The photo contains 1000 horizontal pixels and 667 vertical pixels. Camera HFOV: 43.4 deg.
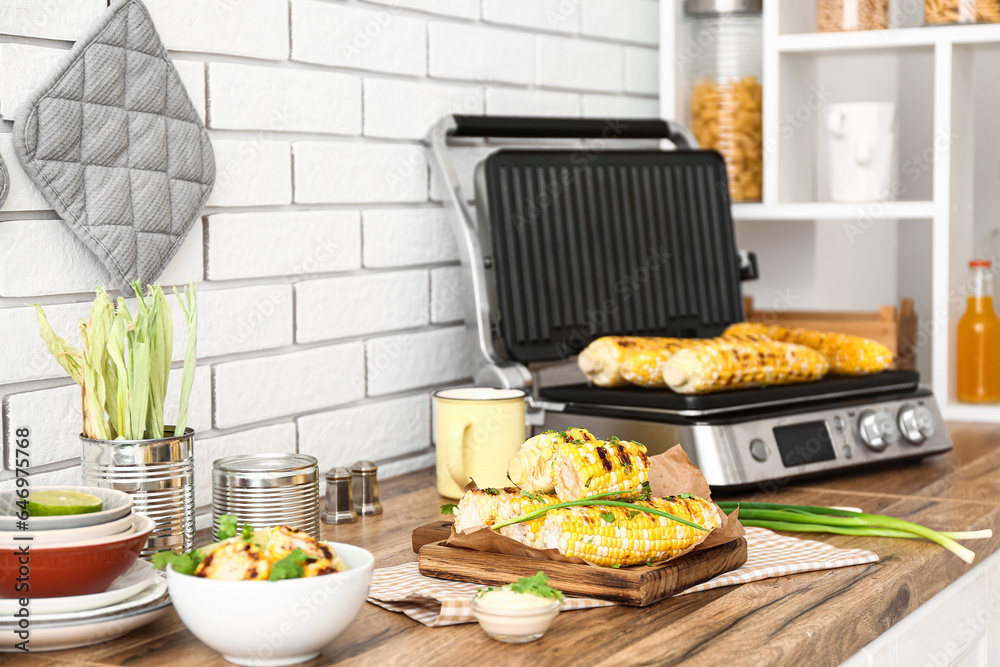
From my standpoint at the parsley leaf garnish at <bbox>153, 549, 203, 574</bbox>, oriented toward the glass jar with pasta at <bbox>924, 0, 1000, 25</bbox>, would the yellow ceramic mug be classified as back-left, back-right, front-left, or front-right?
front-left

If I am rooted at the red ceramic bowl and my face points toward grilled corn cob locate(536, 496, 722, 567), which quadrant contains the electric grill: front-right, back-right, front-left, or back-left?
front-left

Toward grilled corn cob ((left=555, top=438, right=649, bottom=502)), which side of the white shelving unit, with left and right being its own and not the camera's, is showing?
front

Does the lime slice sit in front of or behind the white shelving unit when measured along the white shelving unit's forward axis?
in front

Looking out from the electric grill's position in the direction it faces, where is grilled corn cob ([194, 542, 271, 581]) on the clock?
The grilled corn cob is roughly at 2 o'clock from the electric grill.

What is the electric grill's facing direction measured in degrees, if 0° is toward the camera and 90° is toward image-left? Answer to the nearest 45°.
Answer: approximately 315°

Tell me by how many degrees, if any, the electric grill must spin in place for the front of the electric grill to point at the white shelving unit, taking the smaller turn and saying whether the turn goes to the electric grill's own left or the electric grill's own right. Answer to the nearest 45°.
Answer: approximately 90° to the electric grill's own left

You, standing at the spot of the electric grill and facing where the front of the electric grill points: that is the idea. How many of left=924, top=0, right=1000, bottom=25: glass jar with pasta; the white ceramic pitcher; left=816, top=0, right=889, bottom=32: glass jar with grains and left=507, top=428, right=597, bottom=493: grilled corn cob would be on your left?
3

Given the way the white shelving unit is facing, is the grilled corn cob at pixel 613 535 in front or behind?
in front

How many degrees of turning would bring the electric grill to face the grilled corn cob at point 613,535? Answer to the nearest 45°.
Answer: approximately 45° to its right

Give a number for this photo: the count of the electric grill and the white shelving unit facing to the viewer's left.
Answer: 0

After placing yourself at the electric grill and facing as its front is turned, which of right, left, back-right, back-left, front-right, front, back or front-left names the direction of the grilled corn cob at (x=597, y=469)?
front-right

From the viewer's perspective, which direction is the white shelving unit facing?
toward the camera

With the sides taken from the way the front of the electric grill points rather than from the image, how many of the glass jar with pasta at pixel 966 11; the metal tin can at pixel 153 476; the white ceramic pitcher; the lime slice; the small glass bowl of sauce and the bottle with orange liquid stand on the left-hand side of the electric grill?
3

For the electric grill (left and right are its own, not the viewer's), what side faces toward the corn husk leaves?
right

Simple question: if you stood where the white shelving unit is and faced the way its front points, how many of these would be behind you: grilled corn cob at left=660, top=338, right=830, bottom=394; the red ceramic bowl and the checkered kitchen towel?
0
